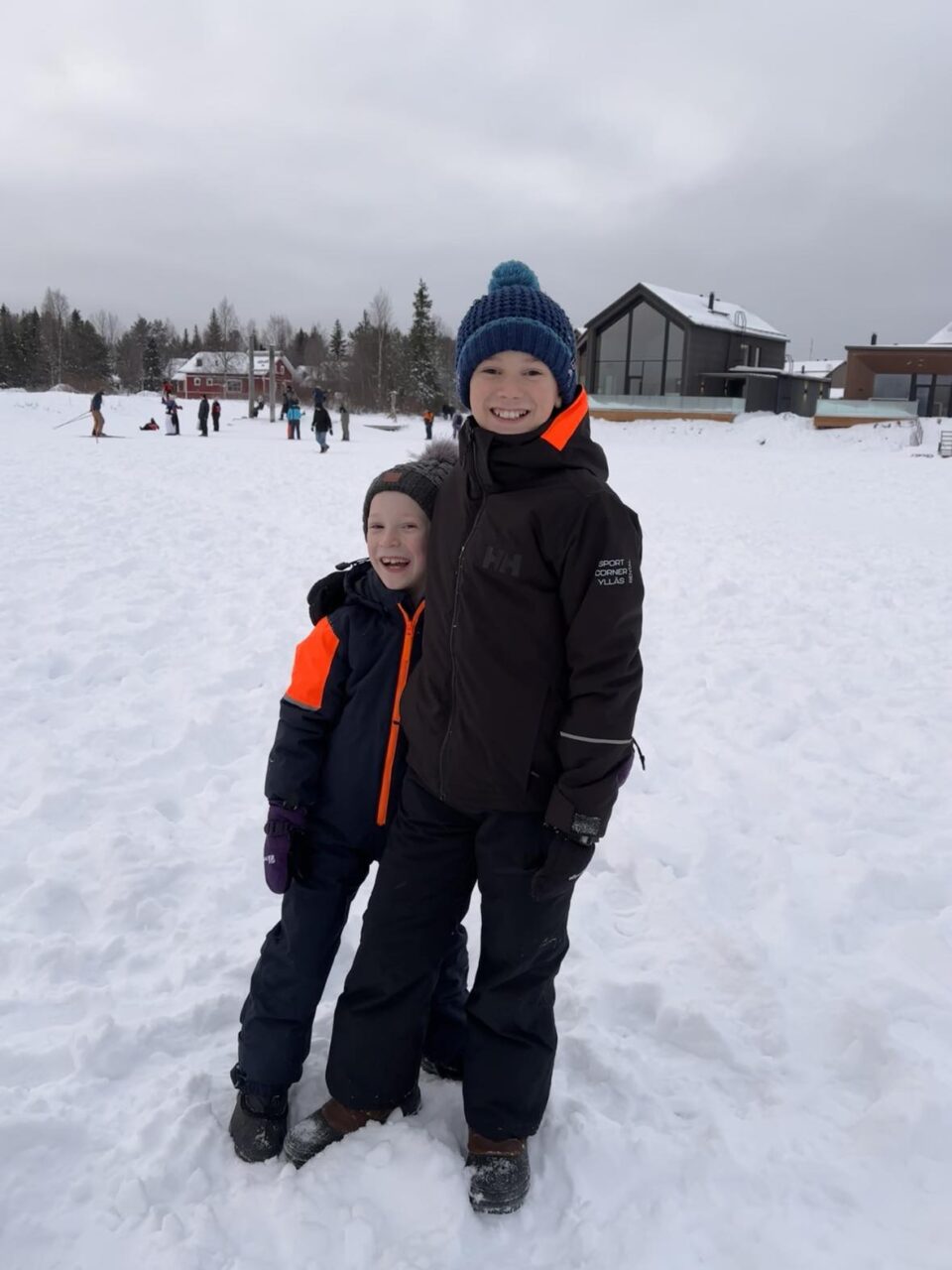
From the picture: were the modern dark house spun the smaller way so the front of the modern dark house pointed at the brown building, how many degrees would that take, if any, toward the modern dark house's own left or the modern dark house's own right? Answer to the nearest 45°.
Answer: approximately 135° to the modern dark house's own left

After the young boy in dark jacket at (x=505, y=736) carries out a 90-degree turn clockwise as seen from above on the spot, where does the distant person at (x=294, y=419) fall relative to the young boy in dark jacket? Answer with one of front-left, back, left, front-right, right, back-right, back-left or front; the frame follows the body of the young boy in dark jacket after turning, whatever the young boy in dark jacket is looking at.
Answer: front-right

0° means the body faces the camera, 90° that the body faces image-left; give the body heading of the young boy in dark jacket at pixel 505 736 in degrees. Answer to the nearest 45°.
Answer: approximately 45°

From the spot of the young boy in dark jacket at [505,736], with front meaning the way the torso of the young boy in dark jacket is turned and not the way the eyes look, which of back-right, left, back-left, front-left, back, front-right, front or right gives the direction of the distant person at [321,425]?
back-right

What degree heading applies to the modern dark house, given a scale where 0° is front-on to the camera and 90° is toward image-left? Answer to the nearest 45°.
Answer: approximately 45°

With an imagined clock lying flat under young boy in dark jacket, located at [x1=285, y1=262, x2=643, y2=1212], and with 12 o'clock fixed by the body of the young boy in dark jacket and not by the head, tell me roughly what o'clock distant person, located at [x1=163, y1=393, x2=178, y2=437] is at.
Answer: The distant person is roughly at 4 o'clock from the young boy in dark jacket.
